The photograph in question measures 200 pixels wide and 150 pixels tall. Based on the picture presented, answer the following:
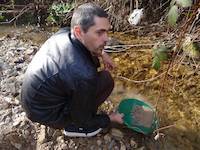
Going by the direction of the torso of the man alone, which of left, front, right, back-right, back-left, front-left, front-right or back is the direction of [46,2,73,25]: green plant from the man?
left

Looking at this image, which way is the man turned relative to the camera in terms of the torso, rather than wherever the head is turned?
to the viewer's right
